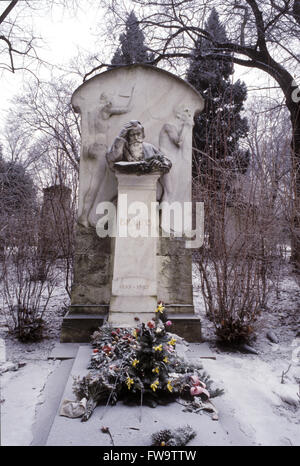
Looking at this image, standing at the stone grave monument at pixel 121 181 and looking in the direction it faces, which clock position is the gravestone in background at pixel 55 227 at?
The gravestone in background is roughly at 5 o'clock from the stone grave monument.

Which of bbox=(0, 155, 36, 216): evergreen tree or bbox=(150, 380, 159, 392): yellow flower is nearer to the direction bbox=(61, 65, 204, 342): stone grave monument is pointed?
the yellow flower

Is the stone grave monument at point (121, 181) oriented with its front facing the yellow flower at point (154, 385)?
yes

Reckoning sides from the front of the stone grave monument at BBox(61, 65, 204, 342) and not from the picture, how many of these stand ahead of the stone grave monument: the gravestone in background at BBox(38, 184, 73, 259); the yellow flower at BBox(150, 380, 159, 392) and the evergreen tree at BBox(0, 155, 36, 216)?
1

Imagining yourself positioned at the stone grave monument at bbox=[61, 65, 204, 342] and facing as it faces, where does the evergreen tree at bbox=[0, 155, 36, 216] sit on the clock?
The evergreen tree is roughly at 5 o'clock from the stone grave monument.

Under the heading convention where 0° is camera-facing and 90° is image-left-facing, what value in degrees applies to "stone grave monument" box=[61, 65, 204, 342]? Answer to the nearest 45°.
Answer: approximately 0°
